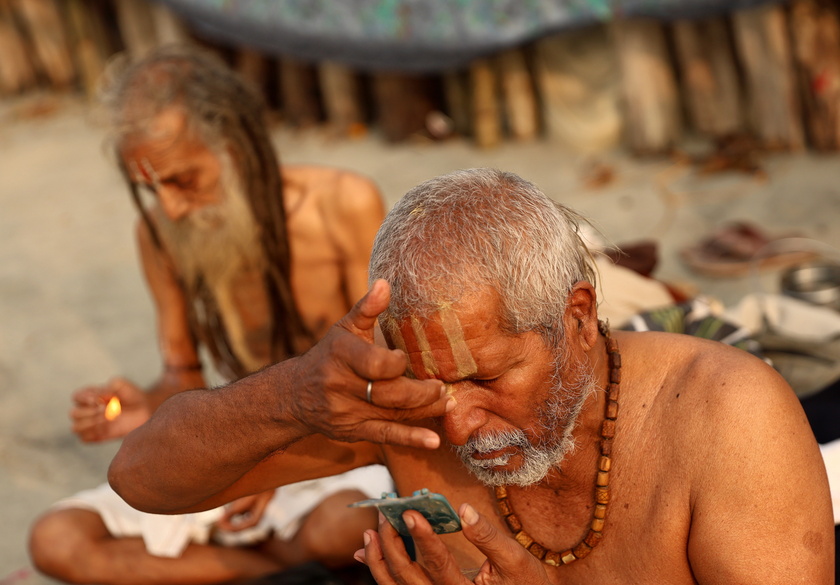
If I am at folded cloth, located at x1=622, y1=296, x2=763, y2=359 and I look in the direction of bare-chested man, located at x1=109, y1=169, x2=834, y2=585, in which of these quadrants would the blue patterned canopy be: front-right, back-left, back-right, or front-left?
back-right

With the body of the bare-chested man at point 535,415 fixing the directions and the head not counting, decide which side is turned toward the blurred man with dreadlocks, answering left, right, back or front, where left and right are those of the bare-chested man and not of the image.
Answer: right

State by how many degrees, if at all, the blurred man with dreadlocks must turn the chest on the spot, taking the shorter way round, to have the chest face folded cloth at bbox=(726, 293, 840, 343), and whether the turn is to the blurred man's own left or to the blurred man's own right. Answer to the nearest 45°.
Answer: approximately 135° to the blurred man's own left

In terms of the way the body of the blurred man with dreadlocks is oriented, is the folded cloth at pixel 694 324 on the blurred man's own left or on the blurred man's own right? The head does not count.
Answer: on the blurred man's own left

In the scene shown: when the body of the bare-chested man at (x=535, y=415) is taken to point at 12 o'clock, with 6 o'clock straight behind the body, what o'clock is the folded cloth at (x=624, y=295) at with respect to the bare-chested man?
The folded cloth is roughly at 5 o'clock from the bare-chested man.

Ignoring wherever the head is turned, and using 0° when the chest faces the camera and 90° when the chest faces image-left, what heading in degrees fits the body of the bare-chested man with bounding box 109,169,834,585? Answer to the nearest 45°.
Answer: approximately 45°

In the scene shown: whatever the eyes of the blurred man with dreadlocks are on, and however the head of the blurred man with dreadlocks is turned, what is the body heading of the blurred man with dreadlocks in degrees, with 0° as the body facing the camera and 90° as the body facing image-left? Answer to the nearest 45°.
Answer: approximately 45°
